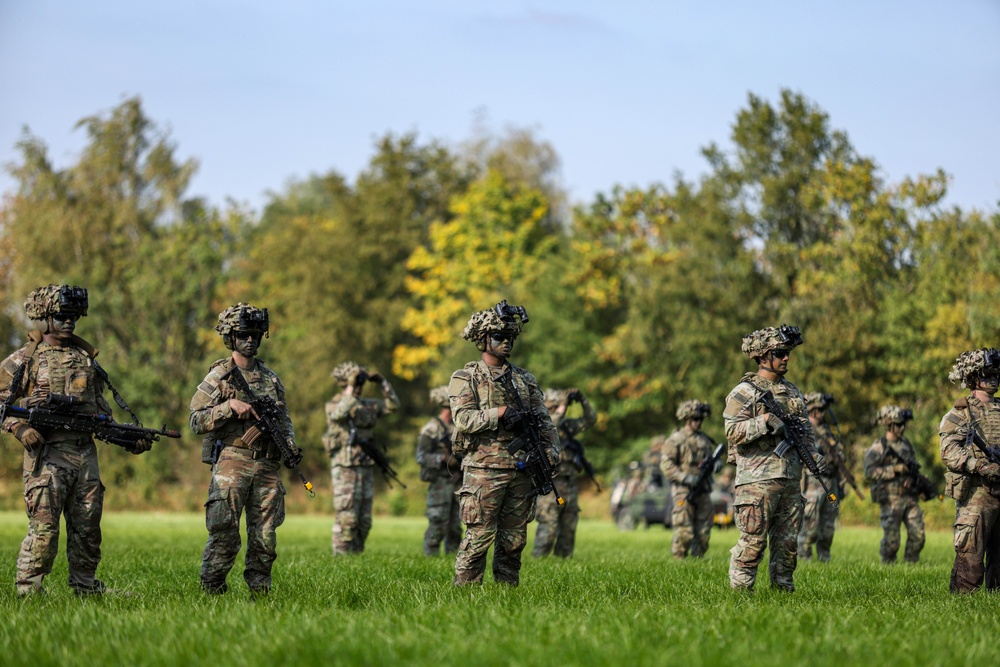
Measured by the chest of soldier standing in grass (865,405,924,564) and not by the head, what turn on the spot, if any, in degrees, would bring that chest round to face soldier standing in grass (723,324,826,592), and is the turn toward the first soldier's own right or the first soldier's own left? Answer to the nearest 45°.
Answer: approximately 45° to the first soldier's own right

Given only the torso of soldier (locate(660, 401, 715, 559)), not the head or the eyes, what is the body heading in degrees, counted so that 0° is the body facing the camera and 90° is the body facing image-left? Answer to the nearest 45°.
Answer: approximately 315°

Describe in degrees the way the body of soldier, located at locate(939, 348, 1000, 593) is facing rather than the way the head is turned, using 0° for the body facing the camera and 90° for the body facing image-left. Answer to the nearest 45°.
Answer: approximately 315°

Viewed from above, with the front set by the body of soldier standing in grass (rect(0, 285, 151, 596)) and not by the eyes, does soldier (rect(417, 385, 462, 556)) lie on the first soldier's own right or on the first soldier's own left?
on the first soldier's own left

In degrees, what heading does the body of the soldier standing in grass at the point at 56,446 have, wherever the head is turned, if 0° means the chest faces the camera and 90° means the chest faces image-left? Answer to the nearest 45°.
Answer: approximately 315°

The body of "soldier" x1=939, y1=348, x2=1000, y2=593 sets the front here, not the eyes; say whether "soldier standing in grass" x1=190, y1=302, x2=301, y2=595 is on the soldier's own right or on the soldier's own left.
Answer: on the soldier's own right

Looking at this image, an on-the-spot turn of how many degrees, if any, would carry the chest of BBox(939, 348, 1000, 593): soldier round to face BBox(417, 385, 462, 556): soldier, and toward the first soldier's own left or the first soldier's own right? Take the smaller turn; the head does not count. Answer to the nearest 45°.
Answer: approximately 180°

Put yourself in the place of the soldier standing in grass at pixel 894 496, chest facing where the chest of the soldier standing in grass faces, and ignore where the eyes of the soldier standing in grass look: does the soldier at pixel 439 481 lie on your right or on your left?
on your right

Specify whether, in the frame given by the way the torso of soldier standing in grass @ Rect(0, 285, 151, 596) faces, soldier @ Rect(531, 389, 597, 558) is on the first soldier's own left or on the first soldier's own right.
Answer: on the first soldier's own left

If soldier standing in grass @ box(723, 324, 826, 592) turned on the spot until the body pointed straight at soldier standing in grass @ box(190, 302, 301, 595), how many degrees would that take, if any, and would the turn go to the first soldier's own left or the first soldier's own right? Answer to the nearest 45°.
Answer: approximately 135° to the first soldier's own right

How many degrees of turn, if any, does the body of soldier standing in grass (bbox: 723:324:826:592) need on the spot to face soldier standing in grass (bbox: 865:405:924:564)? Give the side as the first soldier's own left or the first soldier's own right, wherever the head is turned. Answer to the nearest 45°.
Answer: approximately 135° to the first soldier's own left

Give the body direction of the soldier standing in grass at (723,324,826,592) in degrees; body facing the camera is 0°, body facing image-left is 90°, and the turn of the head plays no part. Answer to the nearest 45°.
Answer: approximately 315°
